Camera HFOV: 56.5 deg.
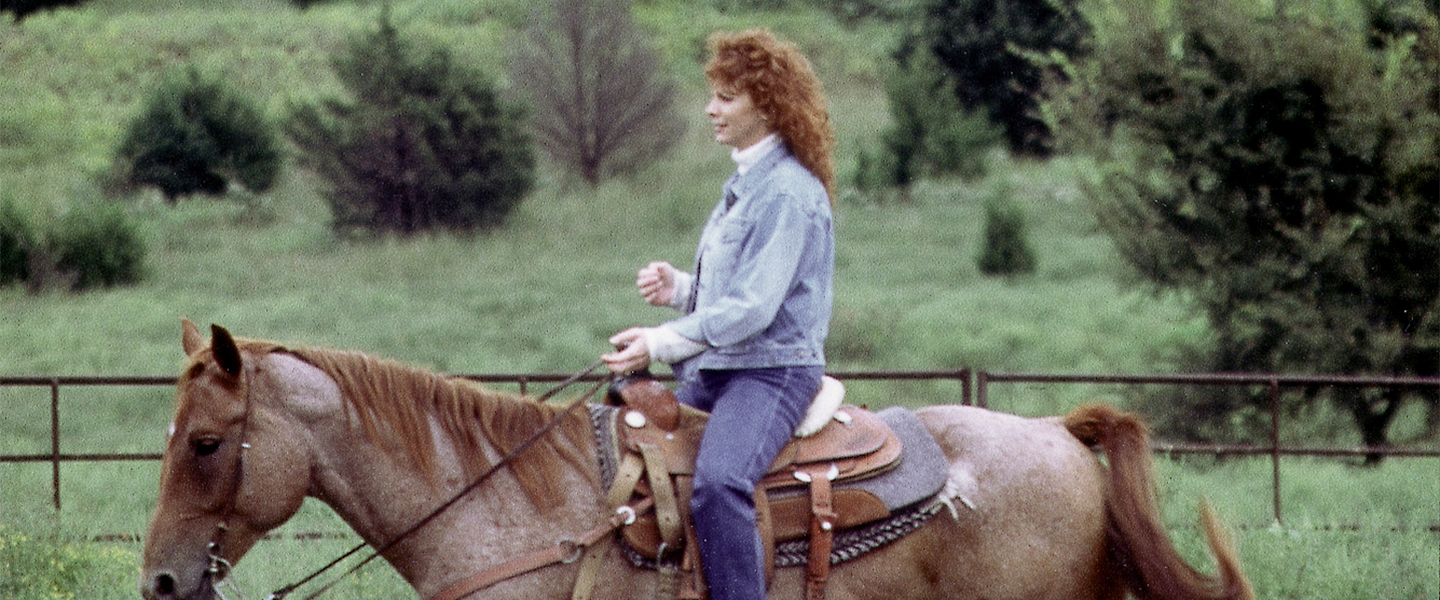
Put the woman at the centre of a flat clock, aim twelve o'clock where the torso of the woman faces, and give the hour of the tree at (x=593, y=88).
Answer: The tree is roughly at 3 o'clock from the woman.

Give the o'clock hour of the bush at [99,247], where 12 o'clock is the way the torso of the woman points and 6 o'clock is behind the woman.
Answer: The bush is roughly at 2 o'clock from the woman.

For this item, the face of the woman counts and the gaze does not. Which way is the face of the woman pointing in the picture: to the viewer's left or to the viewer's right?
to the viewer's left

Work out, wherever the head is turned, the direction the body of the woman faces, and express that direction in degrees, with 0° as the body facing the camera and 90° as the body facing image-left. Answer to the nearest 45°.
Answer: approximately 90°

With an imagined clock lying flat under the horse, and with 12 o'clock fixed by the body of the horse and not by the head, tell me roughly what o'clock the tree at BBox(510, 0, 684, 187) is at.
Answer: The tree is roughly at 3 o'clock from the horse.

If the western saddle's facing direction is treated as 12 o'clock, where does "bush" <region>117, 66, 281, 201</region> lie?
The bush is roughly at 2 o'clock from the western saddle.

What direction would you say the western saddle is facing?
to the viewer's left

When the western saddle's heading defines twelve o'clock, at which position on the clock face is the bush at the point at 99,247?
The bush is roughly at 2 o'clock from the western saddle.

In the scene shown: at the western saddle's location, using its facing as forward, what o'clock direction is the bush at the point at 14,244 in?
The bush is roughly at 2 o'clock from the western saddle.

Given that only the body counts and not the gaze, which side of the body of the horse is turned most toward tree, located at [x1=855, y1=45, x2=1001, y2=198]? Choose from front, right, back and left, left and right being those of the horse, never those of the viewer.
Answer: right

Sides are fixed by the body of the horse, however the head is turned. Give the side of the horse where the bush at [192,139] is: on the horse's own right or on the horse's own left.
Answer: on the horse's own right

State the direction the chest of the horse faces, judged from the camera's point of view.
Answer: to the viewer's left
